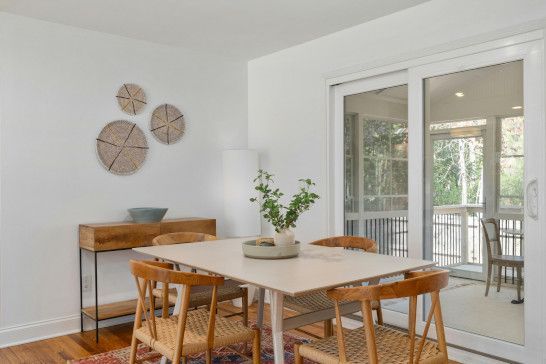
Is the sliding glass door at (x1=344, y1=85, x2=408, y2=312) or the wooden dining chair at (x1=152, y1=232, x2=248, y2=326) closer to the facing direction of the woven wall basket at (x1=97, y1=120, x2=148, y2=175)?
the wooden dining chair

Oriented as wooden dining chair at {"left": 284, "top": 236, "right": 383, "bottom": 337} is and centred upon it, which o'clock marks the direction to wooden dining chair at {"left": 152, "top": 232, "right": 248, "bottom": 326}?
wooden dining chair at {"left": 152, "top": 232, "right": 248, "bottom": 326} is roughly at 2 o'clock from wooden dining chair at {"left": 284, "top": 236, "right": 383, "bottom": 337}.

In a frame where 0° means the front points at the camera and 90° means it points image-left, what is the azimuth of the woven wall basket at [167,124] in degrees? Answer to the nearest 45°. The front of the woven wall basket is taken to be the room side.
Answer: approximately 0°

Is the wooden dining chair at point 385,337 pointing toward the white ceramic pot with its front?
yes

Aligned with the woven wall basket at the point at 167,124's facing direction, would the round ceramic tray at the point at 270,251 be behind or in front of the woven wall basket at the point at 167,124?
in front

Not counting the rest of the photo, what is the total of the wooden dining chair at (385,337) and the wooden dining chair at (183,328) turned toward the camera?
0

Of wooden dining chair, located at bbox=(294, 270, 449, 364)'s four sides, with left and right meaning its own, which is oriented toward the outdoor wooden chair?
right

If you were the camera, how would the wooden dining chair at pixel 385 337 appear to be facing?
facing away from the viewer and to the left of the viewer

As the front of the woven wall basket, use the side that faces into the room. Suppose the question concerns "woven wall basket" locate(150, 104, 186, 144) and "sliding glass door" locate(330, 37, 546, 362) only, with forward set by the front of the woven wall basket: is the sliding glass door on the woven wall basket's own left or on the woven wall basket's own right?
on the woven wall basket's own left

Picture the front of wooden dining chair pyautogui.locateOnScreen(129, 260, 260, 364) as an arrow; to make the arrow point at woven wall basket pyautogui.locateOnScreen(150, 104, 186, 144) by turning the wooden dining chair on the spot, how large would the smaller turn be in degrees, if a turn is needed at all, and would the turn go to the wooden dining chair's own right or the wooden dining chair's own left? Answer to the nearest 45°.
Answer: approximately 45° to the wooden dining chair's own left

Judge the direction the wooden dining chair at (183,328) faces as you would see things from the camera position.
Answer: facing away from the viewer and to the right of the viewer
